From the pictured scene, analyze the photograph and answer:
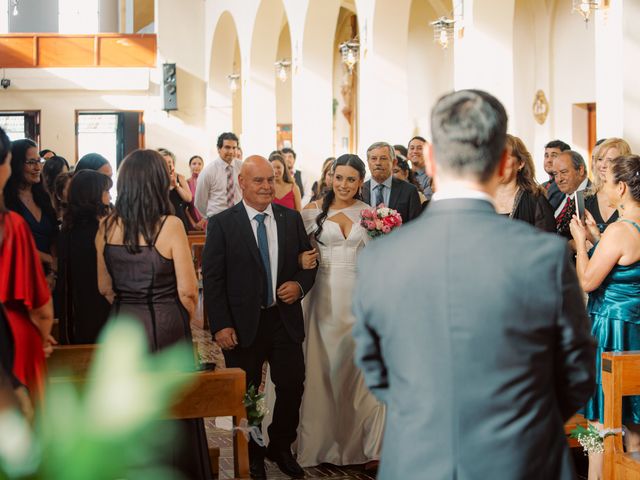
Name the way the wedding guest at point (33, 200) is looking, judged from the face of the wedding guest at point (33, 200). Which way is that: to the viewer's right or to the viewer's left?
to the viewer's right

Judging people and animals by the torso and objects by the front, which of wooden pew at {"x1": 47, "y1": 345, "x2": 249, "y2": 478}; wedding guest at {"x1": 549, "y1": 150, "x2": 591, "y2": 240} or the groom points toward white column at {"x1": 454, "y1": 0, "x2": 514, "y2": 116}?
the groom

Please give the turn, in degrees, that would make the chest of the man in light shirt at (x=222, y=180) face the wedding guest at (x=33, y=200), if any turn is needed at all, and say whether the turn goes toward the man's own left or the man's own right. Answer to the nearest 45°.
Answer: approximately 45° to the man's own right

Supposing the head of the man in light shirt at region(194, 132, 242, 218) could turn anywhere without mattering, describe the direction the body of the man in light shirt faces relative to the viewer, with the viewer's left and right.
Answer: facing the viewer and to the right of the viewer

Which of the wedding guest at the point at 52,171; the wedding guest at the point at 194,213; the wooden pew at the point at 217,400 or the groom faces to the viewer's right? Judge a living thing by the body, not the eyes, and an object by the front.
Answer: the wedding guest at the point at 52,171

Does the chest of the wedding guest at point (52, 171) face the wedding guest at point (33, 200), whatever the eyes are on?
no

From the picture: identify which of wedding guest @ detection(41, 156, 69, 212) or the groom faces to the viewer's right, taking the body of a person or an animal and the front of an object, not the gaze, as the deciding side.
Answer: the wedding guest

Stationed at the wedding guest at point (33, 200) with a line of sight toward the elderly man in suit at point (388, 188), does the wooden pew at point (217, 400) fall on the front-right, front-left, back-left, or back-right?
front-right

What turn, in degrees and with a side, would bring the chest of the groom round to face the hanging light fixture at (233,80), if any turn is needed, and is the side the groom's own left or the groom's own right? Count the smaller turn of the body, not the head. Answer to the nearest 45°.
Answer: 0° — they already face it

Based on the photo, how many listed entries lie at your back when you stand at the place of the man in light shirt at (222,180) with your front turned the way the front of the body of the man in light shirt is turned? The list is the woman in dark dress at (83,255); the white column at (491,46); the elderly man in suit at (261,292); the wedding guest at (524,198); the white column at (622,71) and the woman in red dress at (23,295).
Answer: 0

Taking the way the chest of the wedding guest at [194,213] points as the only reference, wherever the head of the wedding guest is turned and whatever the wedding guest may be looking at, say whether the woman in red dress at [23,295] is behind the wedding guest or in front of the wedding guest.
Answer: in front

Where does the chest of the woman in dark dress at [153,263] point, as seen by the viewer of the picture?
away from the camera

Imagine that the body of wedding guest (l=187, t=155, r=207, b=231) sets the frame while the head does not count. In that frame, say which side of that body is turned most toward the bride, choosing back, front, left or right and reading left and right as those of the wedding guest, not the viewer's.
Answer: front

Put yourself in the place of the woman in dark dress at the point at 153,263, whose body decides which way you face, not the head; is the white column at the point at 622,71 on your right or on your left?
on your right

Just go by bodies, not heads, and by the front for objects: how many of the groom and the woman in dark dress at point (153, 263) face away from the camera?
2

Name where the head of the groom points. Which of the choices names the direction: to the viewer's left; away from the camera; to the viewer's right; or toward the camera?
away from the camera
